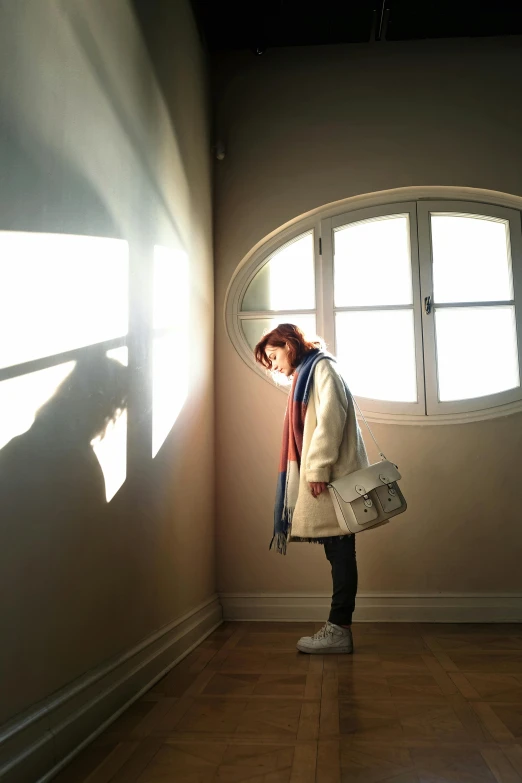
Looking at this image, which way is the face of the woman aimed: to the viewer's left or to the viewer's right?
to the viewer's left

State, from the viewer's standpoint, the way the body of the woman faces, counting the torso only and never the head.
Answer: to the viewer's left
